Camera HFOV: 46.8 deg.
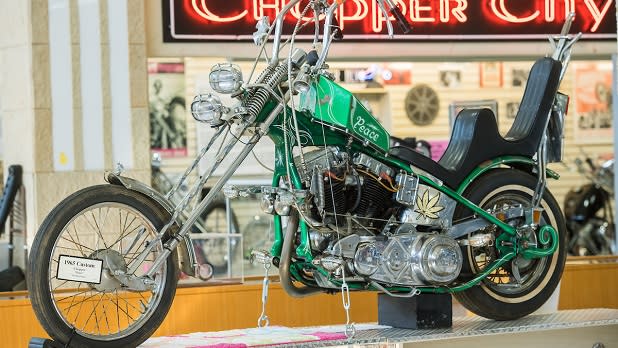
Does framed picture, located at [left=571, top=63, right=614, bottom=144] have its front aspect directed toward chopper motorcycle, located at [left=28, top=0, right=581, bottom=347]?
yes

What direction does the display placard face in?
toward the camera

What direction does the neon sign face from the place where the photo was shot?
facing the viewer

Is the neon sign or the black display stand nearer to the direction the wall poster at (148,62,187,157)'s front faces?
the black display stand

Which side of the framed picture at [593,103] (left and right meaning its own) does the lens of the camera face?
front

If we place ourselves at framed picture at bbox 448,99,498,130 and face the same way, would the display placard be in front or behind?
in front

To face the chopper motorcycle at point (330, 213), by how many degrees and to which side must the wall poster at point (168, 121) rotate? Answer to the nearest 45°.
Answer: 0° — it already faces it
